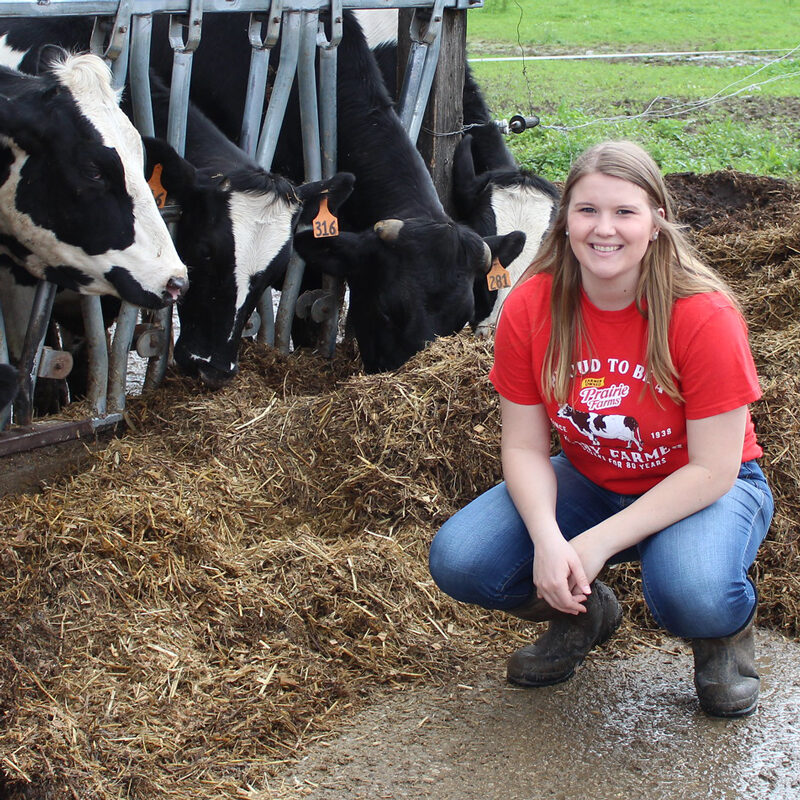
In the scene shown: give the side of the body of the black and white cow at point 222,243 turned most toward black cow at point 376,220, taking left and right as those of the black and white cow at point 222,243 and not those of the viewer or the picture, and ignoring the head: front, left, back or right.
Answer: left

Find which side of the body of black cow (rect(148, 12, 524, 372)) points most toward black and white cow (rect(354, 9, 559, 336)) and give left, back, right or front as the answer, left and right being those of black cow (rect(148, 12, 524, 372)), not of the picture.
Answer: left

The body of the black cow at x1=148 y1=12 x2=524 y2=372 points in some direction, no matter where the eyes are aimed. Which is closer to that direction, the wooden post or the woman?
the woman

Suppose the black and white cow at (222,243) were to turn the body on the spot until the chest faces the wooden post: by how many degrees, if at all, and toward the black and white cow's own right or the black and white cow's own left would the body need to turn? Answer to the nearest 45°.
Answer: approximately 90° to the black and white cow's own left

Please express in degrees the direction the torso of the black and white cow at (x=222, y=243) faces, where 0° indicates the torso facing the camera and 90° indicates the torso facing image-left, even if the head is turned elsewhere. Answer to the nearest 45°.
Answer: approximately 315°

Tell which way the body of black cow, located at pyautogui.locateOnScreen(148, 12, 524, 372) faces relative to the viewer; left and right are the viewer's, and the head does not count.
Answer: facing the viewer and to the right of the viewer

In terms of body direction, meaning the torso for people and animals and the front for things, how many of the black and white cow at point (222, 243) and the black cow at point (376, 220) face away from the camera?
0

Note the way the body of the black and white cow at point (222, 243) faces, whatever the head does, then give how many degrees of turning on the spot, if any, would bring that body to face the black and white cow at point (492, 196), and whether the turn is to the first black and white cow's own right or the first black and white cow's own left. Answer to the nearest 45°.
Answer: approximately 90° to the first black and white cow's own left

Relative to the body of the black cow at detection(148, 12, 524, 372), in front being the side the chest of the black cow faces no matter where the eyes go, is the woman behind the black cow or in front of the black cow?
in front
